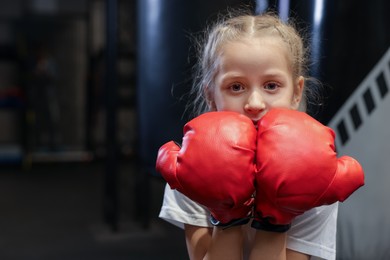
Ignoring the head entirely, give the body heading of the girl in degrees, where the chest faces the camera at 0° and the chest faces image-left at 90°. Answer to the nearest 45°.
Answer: approximately 0°
